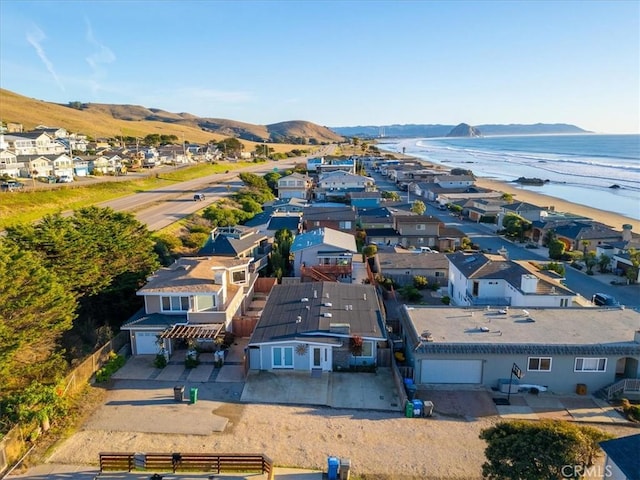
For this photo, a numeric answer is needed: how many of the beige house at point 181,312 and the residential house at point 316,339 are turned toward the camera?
2

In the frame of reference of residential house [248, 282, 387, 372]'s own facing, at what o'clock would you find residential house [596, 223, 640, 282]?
residential house [596, 223, 640, 282] is roughly at 8 o'clock from residential house [248, 282, 387, 372].

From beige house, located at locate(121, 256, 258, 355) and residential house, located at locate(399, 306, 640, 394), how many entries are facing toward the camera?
2

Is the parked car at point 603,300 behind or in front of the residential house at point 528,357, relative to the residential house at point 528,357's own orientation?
behind

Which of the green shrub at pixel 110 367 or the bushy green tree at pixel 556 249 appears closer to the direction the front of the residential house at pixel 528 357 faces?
the green shrub

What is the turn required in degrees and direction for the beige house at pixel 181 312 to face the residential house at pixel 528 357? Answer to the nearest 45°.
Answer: approximately 45° to its left

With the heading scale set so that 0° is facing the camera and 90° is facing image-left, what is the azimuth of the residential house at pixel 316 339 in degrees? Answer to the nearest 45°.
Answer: approximately 0°

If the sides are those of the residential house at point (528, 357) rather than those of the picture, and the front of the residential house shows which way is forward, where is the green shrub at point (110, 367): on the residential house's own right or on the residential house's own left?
on the residential house's own right

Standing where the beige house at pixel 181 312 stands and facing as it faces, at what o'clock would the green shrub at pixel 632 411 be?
The green shrub is roughly at 10 o'clock from the beige house.

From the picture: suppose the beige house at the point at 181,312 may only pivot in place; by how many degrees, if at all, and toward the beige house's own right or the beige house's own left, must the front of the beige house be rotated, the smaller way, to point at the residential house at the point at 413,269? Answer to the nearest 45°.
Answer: approximately 90° to the beige house's own left
